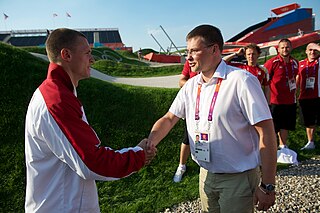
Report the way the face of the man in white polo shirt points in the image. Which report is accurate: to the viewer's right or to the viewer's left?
to the viewer's left

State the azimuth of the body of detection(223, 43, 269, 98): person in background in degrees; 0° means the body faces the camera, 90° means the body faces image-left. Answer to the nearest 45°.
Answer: approximately 0°

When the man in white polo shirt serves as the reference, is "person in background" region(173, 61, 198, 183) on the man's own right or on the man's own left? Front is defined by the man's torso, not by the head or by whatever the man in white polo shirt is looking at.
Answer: on the man's own right

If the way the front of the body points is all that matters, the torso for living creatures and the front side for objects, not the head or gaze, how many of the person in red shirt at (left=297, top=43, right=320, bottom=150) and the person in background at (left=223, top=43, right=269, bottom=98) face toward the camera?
2

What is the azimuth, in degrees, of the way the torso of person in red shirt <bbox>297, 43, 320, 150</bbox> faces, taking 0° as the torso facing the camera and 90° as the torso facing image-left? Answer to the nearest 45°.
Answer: approximately 0°

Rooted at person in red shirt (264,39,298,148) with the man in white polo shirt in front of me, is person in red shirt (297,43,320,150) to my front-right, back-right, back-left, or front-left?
back-left

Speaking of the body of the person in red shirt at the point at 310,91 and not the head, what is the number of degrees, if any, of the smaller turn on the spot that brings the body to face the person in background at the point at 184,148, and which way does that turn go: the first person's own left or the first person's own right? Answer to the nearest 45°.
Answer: approximately 45° to the first person's own right

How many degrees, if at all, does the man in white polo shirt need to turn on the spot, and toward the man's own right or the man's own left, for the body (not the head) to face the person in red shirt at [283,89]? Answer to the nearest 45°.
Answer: approximately 135° to the man's own right
